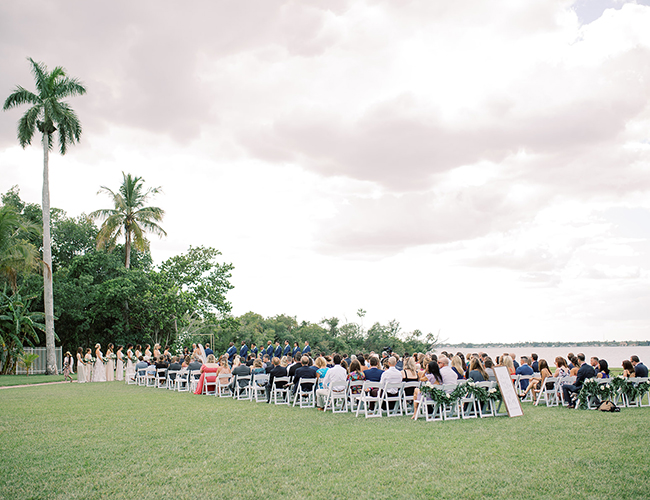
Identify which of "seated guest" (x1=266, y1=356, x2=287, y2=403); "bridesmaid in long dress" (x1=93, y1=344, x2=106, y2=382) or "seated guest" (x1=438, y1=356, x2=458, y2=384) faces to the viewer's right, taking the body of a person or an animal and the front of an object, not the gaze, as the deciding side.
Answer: the bridesmaid in long dress

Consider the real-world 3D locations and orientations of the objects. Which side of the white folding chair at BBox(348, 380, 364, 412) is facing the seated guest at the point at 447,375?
back

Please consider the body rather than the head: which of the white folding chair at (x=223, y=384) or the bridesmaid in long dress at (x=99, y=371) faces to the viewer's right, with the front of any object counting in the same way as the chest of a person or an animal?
the bridesmaid in long dress

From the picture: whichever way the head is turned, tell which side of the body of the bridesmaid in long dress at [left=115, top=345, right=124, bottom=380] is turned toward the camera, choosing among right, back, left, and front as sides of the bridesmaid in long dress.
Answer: right

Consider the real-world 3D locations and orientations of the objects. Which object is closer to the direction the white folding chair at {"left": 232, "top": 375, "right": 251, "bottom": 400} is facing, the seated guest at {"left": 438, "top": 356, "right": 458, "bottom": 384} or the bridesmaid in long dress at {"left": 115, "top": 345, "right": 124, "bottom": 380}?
the bridesmaid in long dress

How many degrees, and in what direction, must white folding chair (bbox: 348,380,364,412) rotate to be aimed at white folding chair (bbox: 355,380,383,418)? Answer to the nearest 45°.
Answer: approximately 135° to its left

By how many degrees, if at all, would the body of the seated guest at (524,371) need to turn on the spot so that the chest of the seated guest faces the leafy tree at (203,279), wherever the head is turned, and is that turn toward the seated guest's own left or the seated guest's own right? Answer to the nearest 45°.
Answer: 0° — they already face it

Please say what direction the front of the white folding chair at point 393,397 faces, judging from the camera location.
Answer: facing away from the viewer and to the left of the viewer

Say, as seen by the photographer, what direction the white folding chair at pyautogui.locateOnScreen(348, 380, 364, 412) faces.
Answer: facing away from the viewer and to the left of the viewer
